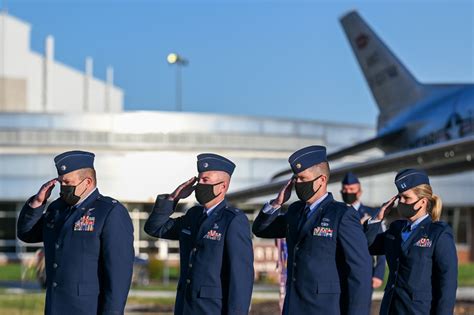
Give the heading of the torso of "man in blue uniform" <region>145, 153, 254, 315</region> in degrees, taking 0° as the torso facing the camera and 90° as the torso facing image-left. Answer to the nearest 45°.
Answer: approximately 45°

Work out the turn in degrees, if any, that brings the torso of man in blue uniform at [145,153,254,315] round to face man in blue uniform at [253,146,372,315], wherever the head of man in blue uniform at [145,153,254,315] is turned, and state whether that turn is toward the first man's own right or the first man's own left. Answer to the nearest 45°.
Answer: approximately 135° to the first man's own left

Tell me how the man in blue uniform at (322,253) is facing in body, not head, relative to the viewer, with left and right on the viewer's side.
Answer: facing the viewer and to the left of the viewer

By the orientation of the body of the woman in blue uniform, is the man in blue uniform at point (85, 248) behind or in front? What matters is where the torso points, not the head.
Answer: in front

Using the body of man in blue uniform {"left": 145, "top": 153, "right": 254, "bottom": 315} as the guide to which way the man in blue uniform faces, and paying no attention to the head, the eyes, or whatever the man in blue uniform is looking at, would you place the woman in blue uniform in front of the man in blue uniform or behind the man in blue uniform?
behind

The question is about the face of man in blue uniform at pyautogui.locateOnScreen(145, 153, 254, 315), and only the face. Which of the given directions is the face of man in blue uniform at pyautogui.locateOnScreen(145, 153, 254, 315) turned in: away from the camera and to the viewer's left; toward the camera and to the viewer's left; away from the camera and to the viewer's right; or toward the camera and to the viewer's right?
toward the camera and to the viewer's left

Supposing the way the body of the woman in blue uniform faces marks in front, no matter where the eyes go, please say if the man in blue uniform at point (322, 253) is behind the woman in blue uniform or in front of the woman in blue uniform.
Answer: in front

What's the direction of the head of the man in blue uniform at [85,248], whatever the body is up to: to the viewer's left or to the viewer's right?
to the viewer's left

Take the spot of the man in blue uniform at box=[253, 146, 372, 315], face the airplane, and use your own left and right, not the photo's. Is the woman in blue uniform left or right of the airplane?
right

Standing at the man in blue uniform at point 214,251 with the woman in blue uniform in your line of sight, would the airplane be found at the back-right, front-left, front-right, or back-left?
front-left

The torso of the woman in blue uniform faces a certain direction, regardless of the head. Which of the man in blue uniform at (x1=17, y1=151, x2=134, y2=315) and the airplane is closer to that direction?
the man in blue uniform

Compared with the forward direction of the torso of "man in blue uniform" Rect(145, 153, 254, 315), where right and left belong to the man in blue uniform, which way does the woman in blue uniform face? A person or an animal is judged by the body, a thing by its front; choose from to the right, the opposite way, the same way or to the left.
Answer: the same way

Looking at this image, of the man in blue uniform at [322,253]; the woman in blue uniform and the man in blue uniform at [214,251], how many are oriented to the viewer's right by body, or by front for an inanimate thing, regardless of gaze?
0

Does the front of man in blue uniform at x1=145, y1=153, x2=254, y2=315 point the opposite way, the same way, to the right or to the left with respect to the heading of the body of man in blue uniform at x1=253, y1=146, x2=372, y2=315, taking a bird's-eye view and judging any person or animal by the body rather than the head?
the same way

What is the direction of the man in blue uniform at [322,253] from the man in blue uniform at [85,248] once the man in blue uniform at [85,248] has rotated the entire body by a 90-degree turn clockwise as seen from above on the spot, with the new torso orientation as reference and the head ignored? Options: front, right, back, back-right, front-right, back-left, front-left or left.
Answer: back-right

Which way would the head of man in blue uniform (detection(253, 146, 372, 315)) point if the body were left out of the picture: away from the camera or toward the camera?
toward the camera
